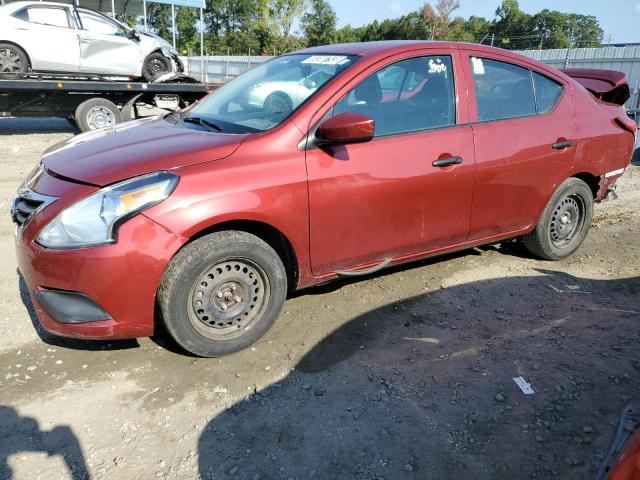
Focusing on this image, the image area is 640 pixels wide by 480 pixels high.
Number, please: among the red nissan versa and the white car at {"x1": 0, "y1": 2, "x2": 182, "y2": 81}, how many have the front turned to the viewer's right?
1

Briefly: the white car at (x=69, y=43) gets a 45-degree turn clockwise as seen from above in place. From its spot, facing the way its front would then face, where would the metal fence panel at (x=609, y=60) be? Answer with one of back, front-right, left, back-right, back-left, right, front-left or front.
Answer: front-left

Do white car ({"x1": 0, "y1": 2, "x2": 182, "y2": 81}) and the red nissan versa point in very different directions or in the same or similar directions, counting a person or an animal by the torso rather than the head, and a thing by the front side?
very different directions

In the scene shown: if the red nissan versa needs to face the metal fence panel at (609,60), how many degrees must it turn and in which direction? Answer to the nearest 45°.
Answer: approximately 180°

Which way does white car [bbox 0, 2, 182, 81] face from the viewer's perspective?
to the viewer's right

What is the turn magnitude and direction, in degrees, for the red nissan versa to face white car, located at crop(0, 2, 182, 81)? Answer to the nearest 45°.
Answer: approximately 90° to its right

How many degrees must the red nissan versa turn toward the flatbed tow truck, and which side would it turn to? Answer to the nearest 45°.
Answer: approximately 90° to its right

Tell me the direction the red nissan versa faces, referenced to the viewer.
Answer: facing the viewer and to the left of the viewer

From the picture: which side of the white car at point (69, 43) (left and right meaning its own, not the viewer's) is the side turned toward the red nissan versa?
right

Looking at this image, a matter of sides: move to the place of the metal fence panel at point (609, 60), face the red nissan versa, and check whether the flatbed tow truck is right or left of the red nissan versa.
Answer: right
